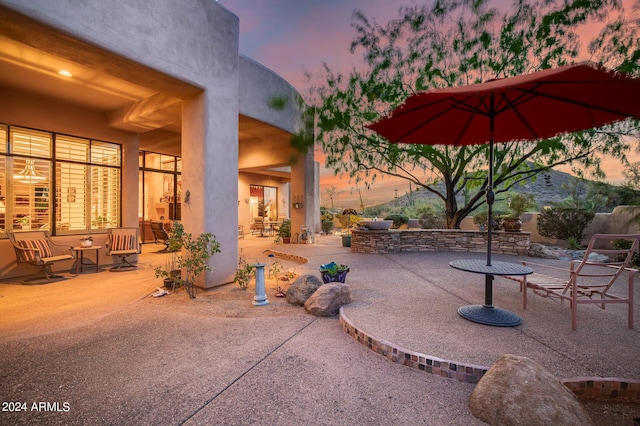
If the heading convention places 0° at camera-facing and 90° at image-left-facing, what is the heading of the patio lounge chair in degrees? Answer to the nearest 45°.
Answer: approximately 135°

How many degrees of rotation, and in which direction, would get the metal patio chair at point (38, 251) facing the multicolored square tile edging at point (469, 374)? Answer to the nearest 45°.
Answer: approximately 45° to its right

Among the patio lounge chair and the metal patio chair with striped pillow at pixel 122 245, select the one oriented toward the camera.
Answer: the metal patio chair with striped pillow

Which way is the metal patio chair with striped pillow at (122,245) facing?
toward the camera

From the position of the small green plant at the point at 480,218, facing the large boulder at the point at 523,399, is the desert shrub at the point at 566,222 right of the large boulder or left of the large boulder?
left

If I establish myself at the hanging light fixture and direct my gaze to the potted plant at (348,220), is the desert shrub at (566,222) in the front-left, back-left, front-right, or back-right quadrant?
front-right

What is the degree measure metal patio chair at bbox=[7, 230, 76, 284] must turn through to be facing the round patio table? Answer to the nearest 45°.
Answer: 0° — it already faces it

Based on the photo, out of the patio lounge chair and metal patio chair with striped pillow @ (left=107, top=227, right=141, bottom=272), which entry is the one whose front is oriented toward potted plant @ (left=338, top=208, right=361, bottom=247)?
the patio lounge chair

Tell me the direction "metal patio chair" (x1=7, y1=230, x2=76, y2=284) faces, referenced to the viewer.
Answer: facing the viewer and to the right of the viewer

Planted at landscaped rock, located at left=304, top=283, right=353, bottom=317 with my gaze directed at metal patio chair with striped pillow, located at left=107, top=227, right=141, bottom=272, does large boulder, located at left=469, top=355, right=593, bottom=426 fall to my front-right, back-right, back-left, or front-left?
back-left

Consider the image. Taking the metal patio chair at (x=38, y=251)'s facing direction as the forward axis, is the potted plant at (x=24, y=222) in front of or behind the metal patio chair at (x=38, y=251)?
behind

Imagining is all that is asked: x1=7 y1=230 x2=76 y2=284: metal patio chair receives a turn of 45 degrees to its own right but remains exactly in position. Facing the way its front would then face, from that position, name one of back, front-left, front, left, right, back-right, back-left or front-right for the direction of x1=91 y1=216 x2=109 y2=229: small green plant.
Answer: back-left

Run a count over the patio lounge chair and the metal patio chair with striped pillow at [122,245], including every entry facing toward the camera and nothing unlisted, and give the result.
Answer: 1

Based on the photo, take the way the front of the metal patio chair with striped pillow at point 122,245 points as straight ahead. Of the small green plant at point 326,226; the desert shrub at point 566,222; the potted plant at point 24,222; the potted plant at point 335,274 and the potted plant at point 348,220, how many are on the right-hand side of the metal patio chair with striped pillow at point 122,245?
1

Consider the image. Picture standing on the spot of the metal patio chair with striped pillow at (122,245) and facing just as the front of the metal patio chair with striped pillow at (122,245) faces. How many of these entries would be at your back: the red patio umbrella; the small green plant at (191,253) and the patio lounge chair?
0
